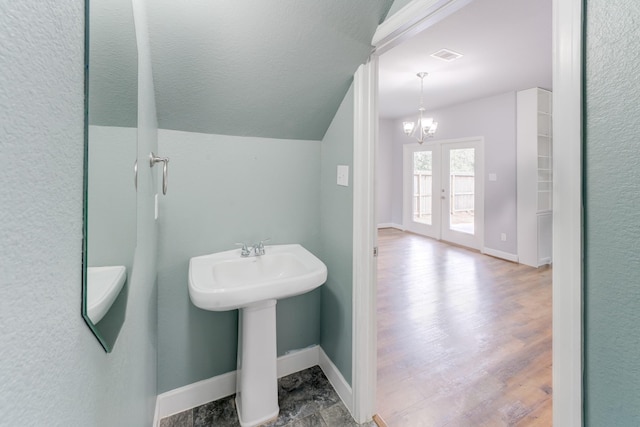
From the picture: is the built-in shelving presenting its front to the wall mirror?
no
